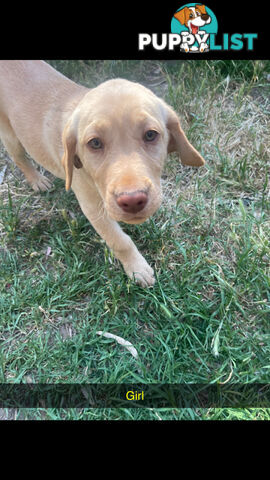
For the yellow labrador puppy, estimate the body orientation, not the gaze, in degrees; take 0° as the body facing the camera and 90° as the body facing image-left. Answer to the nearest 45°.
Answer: approximately 315°
